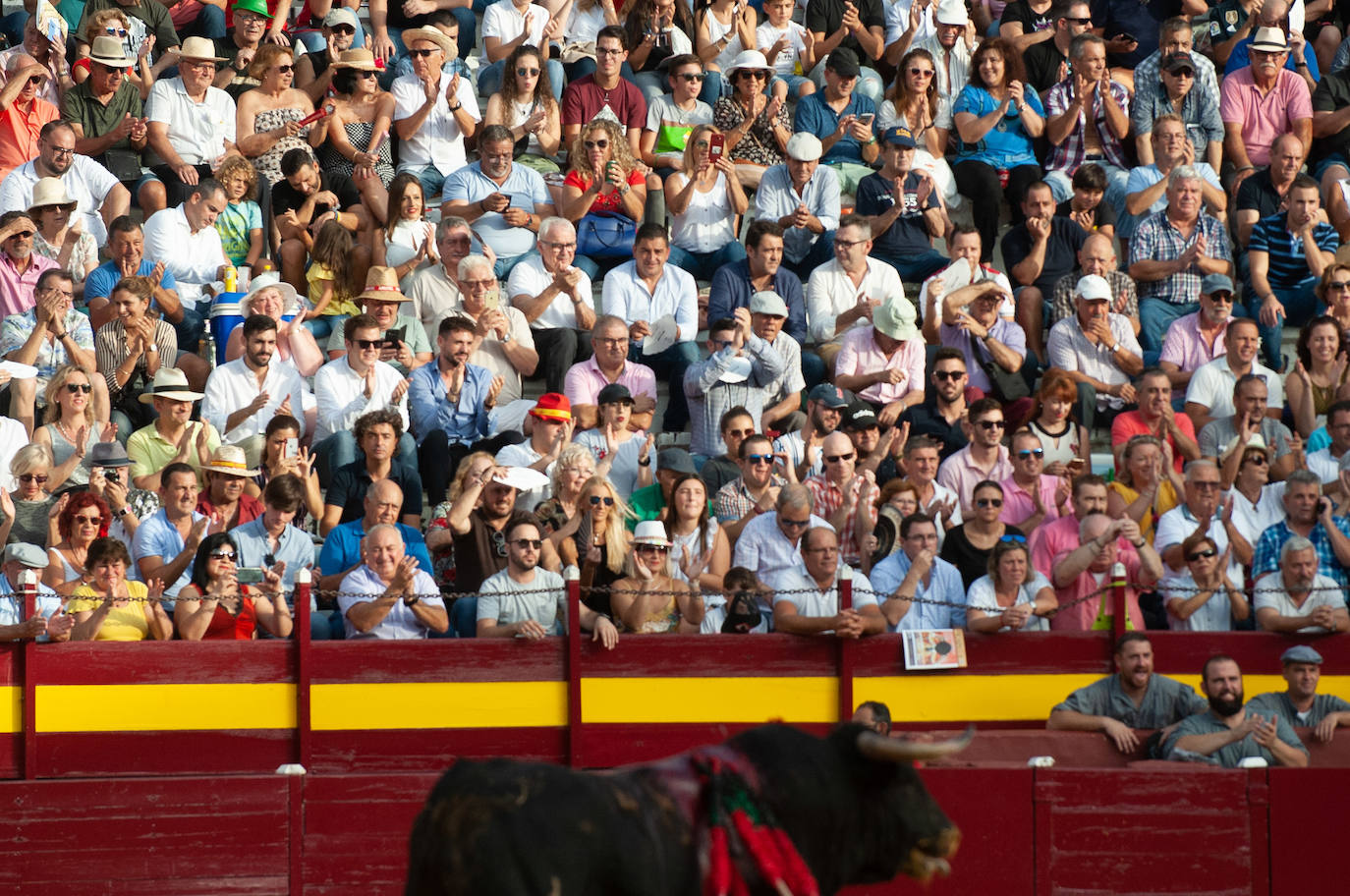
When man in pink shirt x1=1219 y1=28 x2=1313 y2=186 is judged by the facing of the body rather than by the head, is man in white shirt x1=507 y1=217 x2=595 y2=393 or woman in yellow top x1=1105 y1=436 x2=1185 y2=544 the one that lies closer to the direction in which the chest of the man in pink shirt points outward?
the woman in yellow top

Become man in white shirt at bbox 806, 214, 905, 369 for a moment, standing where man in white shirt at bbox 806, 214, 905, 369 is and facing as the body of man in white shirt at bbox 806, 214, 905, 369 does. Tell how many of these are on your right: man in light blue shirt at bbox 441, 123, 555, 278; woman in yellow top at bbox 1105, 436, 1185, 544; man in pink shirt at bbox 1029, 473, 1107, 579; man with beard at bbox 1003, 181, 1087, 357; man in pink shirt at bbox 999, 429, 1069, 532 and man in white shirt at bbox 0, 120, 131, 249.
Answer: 2

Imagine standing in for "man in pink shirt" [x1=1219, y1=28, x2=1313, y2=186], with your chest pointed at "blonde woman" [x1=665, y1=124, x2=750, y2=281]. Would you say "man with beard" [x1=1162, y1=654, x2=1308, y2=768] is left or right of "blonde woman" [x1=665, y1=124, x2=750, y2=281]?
left

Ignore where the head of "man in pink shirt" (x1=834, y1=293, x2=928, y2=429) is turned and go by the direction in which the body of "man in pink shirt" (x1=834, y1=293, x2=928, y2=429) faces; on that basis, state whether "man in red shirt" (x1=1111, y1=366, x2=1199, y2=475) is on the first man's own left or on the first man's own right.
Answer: on the first man's own left

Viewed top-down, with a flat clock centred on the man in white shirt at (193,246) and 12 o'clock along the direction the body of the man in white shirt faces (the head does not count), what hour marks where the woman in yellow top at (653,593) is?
The woman in yellow top is roughly at 12 o'clock from the man in white shirt.

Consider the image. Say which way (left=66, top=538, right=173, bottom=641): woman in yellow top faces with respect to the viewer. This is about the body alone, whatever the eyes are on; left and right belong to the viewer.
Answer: facing the viewer

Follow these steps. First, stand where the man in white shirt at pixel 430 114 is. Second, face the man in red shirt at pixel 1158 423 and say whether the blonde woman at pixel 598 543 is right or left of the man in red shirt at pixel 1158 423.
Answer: right

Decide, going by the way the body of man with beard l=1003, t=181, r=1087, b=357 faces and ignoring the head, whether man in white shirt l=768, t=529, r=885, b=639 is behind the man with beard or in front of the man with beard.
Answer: in front

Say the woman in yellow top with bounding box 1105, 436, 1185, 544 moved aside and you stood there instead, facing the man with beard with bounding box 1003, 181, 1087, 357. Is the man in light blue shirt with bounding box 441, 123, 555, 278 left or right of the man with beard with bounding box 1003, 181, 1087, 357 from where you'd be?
left

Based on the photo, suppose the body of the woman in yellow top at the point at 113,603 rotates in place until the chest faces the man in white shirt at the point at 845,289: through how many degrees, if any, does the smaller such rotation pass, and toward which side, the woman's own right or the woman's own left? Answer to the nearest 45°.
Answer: approximately 90° to the woman's own left

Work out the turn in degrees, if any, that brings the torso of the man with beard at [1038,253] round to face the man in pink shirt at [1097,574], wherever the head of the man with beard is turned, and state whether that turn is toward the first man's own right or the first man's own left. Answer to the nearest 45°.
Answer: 0° — they already face them
